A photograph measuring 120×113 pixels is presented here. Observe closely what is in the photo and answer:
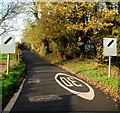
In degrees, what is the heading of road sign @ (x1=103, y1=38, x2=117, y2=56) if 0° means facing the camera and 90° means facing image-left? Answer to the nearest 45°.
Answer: approximately 0°

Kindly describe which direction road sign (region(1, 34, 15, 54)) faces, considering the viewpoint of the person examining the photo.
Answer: facing the viewer

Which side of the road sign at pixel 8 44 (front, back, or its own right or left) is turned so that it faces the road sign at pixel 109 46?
left

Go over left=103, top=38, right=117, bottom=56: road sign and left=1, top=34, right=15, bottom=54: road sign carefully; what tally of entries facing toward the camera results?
2

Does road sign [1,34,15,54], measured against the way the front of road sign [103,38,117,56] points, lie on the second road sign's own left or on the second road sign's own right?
on the second road sign's own right
